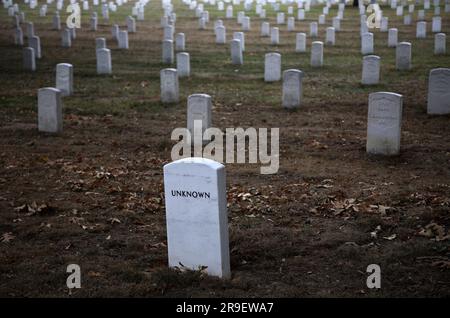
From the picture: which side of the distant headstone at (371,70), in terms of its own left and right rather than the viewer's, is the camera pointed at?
front

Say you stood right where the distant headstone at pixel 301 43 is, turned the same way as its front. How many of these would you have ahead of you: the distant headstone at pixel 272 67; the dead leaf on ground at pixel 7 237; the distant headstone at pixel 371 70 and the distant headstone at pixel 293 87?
4

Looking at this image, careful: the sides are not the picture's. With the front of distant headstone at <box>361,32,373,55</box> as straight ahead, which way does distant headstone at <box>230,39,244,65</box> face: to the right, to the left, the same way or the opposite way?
the same way

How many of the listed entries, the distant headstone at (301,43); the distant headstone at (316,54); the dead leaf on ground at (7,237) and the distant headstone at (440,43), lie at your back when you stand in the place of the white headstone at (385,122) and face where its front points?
3

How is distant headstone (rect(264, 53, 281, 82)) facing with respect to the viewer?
toward the camera

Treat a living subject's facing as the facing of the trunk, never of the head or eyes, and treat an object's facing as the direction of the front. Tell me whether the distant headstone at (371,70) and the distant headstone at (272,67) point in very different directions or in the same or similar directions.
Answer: same or similar directions

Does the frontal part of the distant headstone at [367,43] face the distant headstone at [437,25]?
no

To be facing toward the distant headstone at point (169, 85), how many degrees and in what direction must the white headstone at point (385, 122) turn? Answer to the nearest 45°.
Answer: approximately 135° to its right

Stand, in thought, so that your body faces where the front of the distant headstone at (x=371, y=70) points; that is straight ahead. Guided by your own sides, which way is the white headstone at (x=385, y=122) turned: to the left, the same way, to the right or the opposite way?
the same way

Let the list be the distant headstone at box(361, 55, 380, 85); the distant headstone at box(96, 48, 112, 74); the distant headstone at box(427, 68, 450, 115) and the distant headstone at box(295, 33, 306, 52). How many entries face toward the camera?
4

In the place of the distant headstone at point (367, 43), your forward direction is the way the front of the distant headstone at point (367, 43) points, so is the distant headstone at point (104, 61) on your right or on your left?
on your right

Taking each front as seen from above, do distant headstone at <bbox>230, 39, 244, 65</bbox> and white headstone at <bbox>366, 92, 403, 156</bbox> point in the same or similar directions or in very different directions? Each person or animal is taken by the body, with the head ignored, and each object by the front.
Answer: same or similar directions

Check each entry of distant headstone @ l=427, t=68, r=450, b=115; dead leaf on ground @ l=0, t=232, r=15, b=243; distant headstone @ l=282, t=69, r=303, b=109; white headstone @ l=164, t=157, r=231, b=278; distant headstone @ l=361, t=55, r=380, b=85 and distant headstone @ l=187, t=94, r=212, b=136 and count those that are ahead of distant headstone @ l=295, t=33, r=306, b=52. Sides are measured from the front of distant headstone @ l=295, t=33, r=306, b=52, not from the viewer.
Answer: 6

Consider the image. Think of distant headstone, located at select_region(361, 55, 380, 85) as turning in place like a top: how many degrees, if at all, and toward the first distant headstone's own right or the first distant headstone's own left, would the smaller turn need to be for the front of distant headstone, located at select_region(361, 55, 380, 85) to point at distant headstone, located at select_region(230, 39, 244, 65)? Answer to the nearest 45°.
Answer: approximately 135° to the first distant headstone's own right

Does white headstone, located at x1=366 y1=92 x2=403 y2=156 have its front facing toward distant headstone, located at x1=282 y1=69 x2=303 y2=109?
no

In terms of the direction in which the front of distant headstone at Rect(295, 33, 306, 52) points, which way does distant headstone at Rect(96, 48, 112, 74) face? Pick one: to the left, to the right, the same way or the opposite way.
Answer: the same way

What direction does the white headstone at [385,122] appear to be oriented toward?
toward the camera

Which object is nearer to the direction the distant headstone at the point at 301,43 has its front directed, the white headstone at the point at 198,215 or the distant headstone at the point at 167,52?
the white headstone
